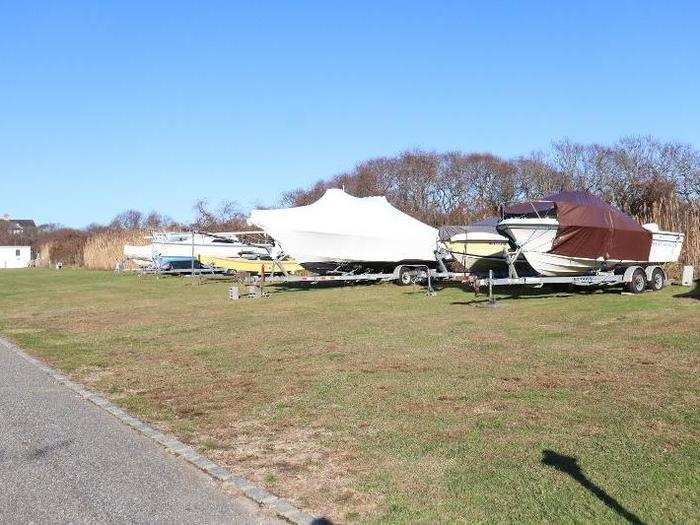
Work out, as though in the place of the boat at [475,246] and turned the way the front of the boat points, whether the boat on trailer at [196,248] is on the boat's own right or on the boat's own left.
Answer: on the boat's own right

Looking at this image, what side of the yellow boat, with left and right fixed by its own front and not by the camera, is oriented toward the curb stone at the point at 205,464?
left

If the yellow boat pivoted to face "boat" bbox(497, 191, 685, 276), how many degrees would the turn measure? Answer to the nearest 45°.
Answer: approximately 135° to its left

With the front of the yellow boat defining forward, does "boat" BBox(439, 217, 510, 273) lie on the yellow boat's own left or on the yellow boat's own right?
on the yellow boat's own left

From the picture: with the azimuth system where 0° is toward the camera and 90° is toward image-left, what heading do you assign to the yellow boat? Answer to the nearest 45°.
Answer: approximately 90°

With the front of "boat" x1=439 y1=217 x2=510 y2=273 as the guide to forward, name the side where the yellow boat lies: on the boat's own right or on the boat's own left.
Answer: on the boat's own right

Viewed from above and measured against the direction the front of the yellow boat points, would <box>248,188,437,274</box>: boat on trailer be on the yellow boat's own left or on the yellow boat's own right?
on the yellow boat's own left
